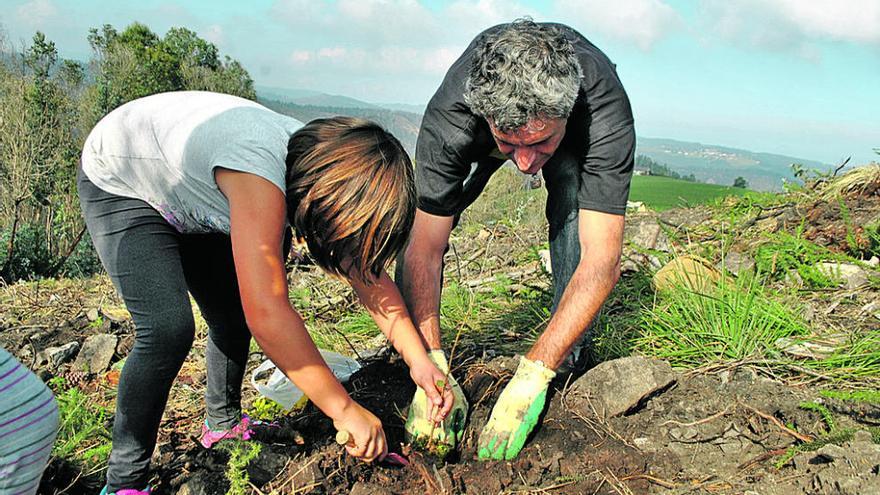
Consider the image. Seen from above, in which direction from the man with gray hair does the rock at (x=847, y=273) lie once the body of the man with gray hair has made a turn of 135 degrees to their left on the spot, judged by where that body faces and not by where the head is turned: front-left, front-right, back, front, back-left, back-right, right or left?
front

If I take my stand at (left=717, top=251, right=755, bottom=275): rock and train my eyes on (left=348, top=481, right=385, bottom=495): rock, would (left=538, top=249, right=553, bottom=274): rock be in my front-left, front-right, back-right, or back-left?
front-right

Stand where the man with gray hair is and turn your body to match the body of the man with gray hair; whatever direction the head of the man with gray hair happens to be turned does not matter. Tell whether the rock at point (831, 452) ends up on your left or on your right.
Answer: on your left

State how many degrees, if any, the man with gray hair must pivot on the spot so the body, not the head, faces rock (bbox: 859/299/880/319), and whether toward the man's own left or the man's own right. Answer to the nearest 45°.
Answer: approximately 135° to the man's own left

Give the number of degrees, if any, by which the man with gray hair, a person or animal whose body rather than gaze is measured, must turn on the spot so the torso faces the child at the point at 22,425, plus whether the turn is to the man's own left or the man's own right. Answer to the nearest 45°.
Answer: approximately 45° to the man's own right

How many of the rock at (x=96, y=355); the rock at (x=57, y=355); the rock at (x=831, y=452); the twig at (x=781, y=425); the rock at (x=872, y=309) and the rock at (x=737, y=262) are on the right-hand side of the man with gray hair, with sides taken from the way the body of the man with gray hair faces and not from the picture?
2

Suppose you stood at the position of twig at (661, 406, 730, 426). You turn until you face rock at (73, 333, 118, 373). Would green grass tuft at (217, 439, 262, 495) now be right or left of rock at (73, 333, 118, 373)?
left

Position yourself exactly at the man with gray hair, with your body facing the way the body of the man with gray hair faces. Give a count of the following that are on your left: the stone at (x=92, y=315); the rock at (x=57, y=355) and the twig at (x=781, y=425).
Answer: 1

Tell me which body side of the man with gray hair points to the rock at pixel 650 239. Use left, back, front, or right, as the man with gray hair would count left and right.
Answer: back

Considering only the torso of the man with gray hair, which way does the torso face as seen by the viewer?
toward the camera

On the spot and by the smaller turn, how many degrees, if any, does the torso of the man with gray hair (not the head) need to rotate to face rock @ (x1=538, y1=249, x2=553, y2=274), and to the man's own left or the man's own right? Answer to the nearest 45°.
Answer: approximately 180°

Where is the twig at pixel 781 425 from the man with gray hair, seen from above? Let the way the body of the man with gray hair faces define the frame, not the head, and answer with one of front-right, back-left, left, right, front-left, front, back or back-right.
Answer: left

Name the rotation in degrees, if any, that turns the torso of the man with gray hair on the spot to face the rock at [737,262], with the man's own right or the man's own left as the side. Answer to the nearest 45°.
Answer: approximately 135° to the man's own left

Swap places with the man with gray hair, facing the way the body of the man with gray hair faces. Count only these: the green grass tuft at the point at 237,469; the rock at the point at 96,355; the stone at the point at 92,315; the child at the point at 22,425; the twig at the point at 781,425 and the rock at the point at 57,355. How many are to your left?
1
